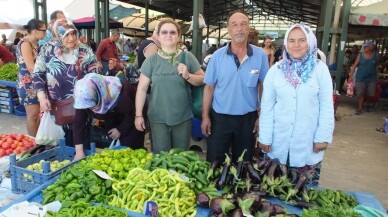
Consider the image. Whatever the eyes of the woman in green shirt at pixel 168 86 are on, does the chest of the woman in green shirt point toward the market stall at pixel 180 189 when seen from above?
yes

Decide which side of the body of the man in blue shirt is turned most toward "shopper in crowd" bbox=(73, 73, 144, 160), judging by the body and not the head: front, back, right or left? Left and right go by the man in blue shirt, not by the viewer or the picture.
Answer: right

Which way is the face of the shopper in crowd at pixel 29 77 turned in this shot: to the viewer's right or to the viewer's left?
to the viewer's right
